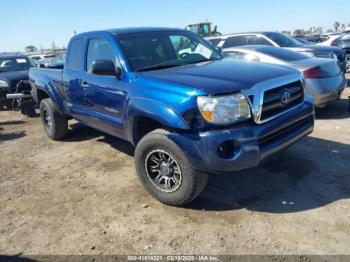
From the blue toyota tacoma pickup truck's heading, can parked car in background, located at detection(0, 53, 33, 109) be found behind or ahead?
behind

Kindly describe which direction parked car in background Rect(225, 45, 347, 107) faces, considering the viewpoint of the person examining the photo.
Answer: facing away from the viewer and to the left of the viewer

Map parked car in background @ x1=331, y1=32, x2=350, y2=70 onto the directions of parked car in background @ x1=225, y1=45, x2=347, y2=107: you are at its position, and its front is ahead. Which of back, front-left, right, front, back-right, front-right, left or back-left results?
front-right

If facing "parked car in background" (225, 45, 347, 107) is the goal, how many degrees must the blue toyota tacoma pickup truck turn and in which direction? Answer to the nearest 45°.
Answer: approximately 90° to its left

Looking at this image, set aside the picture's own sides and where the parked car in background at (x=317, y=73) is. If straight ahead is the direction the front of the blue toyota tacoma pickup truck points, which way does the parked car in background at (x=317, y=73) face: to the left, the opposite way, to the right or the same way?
the opposite way
